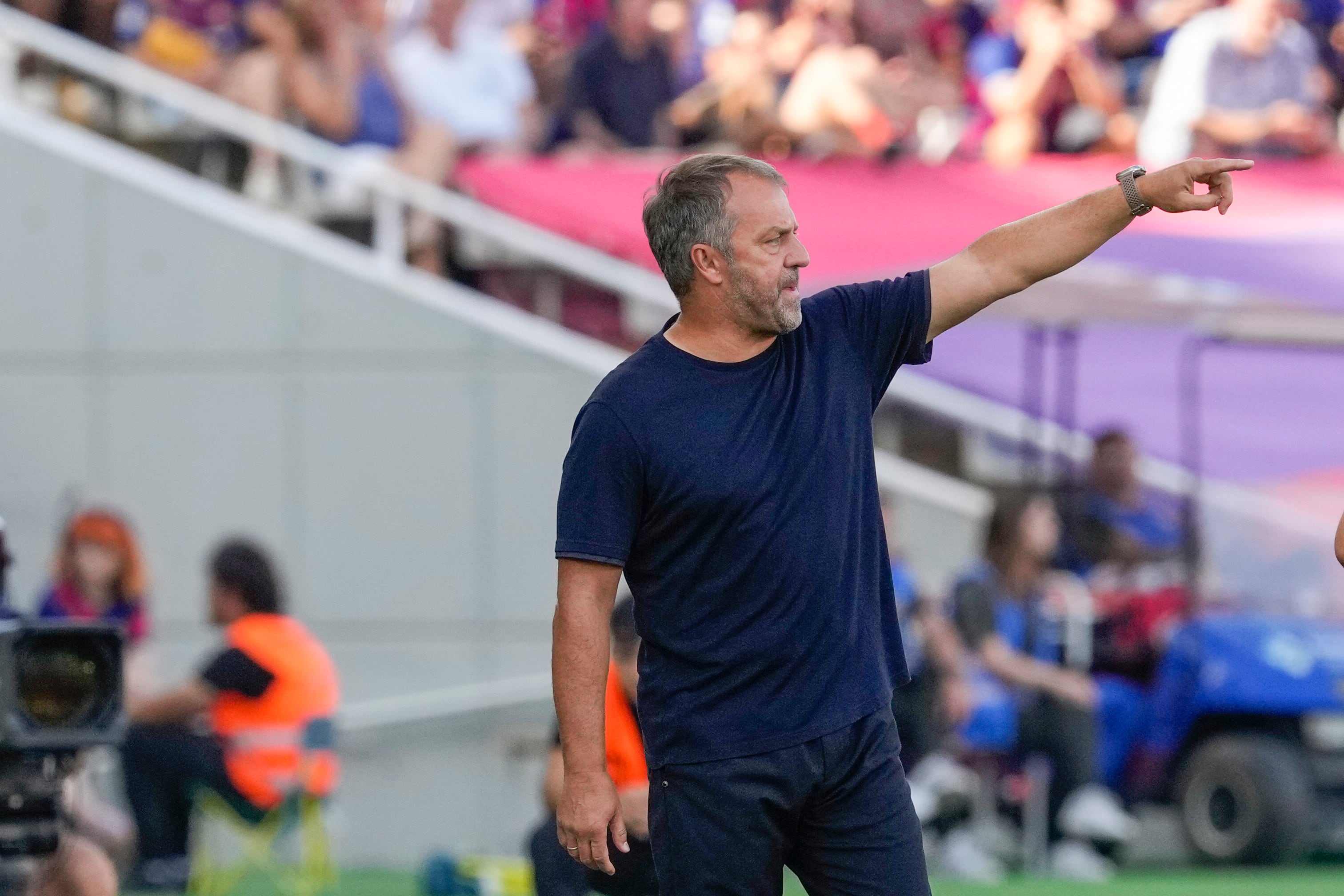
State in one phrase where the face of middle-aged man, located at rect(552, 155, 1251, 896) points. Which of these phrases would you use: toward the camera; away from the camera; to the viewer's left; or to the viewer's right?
to the viewer's right

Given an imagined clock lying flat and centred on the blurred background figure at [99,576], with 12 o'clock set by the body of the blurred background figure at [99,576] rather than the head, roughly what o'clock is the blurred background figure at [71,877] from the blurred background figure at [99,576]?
the blurred background figure at [71,877] is roughly at 12 o'clock from the blurred background figure at [99,576].

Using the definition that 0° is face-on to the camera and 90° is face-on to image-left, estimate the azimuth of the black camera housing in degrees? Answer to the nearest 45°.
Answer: approximately 0°

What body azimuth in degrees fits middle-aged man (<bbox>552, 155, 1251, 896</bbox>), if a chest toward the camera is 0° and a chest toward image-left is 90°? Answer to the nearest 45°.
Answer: approximately 315°

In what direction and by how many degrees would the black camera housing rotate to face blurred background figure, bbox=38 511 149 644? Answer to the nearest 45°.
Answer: approximately 180°

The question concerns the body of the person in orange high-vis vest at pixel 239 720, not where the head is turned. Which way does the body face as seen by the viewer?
to the viewer's left

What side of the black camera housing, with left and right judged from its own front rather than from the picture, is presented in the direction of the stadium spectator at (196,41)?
back

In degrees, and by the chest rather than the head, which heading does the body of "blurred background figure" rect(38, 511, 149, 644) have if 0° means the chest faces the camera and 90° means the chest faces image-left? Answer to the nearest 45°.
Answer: approximately 0°

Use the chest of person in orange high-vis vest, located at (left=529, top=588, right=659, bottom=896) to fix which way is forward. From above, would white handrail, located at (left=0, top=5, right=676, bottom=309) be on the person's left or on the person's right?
on the person's right

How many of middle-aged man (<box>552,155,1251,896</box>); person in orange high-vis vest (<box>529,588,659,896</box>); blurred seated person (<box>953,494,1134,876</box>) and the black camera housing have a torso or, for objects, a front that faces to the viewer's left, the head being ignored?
1
